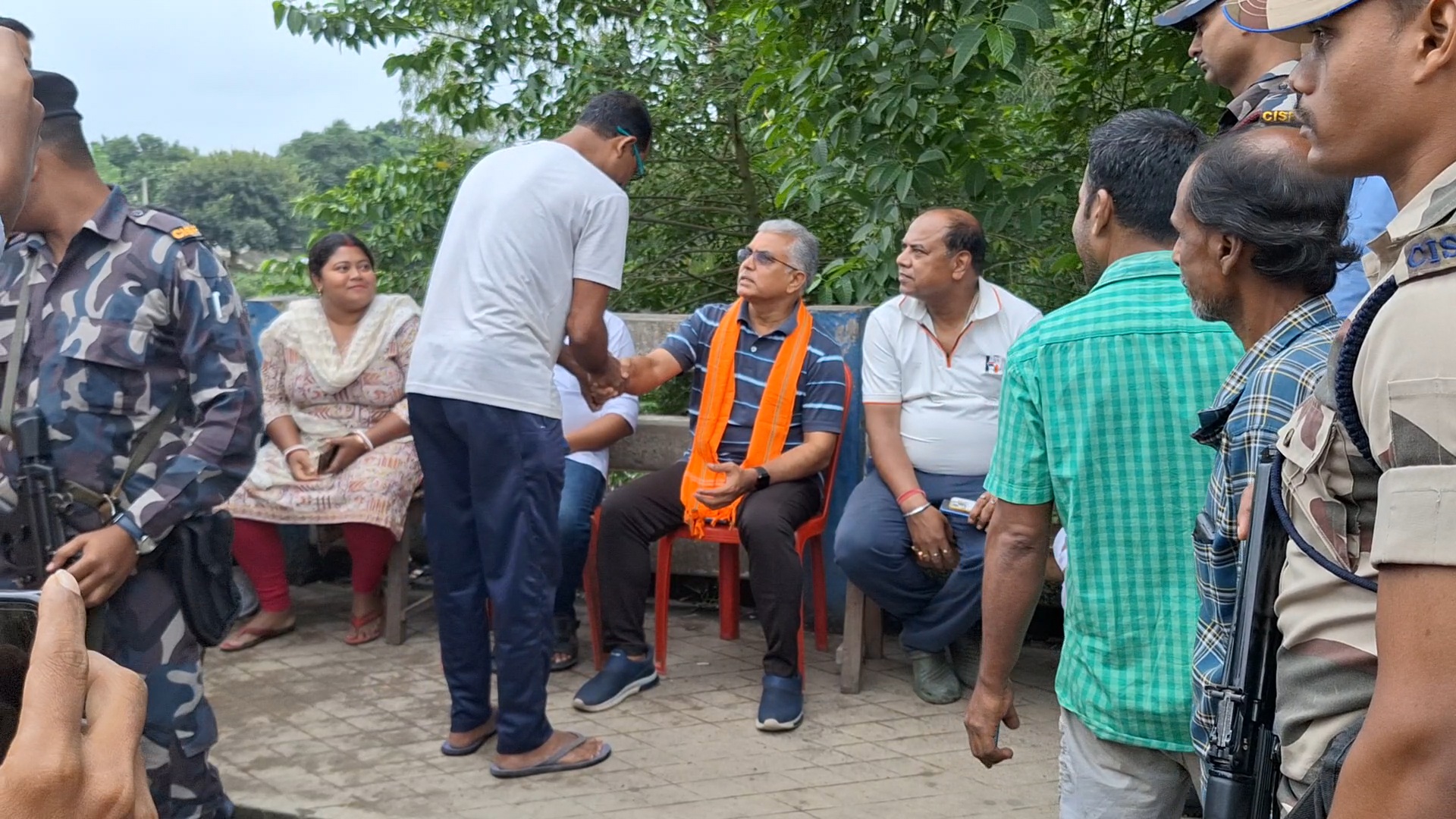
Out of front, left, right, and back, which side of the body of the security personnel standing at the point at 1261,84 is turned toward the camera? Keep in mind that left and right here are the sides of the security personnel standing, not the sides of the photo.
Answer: left

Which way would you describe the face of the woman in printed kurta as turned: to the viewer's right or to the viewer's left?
to the viewer's right

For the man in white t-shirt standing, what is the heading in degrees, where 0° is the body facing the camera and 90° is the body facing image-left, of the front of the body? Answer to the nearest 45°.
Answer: approximately 225°

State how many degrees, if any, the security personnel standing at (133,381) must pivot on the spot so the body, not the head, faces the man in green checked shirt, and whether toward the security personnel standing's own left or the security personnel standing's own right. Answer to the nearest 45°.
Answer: approximately 90° to the security personnel standing's own left

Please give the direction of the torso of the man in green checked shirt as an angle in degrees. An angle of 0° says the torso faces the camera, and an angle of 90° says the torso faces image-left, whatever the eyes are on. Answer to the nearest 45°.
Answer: approximately 135°

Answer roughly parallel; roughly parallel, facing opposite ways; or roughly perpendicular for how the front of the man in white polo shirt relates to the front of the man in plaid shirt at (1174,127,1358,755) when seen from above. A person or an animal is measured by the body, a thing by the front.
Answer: roughly perpendicular

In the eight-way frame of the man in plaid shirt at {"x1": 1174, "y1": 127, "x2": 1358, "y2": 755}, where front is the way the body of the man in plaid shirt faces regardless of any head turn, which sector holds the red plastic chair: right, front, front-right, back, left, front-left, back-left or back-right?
front-right

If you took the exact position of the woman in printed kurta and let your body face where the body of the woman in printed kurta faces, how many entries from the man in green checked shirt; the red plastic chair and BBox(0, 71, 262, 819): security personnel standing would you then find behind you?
0

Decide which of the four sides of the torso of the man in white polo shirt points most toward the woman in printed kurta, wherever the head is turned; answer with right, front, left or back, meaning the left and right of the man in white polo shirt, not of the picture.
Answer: right

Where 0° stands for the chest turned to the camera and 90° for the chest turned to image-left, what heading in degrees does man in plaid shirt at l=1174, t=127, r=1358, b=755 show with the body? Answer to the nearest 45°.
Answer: approximately 90°

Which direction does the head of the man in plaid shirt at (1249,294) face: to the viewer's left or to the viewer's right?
to the viewer's left

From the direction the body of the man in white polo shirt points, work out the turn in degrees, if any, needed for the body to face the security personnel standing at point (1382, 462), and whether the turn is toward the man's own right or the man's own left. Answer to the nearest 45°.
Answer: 0° — they already face them

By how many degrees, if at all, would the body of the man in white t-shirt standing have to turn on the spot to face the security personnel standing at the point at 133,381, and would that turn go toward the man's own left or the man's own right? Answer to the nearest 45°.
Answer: approximately 180°
